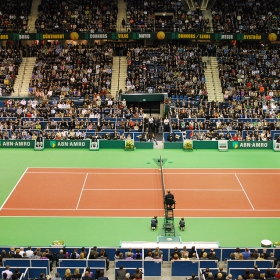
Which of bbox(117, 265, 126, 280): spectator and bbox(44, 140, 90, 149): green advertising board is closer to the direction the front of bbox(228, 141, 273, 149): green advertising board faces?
the spectator

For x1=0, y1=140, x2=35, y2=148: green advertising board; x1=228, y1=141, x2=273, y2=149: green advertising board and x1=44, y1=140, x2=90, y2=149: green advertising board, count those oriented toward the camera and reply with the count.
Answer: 3

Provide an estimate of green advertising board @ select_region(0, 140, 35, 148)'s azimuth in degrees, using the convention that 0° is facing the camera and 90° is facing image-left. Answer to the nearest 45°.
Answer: approximately 0°

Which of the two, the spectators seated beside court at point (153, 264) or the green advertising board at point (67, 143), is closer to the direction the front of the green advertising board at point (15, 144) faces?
the spectators seated beside court

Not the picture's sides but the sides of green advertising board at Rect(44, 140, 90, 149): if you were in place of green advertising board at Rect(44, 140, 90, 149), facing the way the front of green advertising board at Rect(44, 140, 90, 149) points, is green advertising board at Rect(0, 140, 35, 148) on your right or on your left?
on your right

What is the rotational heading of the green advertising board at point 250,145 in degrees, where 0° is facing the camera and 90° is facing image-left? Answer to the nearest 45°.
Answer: approximately 0°

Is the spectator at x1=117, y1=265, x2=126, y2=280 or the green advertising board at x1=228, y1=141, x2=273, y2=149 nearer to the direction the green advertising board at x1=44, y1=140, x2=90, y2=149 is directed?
the spectator

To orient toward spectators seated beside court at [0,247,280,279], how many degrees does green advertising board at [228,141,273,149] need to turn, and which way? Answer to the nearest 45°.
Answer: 0° — it already faces it

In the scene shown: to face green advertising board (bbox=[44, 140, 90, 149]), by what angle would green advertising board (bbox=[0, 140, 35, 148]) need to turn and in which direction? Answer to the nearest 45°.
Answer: approximately 90° to its left

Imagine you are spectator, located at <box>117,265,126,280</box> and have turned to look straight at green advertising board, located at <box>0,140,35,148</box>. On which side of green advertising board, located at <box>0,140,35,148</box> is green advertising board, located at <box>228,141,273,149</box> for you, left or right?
right

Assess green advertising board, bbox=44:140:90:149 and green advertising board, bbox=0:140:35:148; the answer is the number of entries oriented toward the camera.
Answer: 2

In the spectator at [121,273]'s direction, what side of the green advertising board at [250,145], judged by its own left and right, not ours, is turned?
front

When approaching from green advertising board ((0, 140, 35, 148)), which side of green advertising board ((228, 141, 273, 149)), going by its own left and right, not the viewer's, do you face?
right

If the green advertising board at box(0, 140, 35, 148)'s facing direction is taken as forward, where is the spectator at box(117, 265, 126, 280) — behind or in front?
in front
